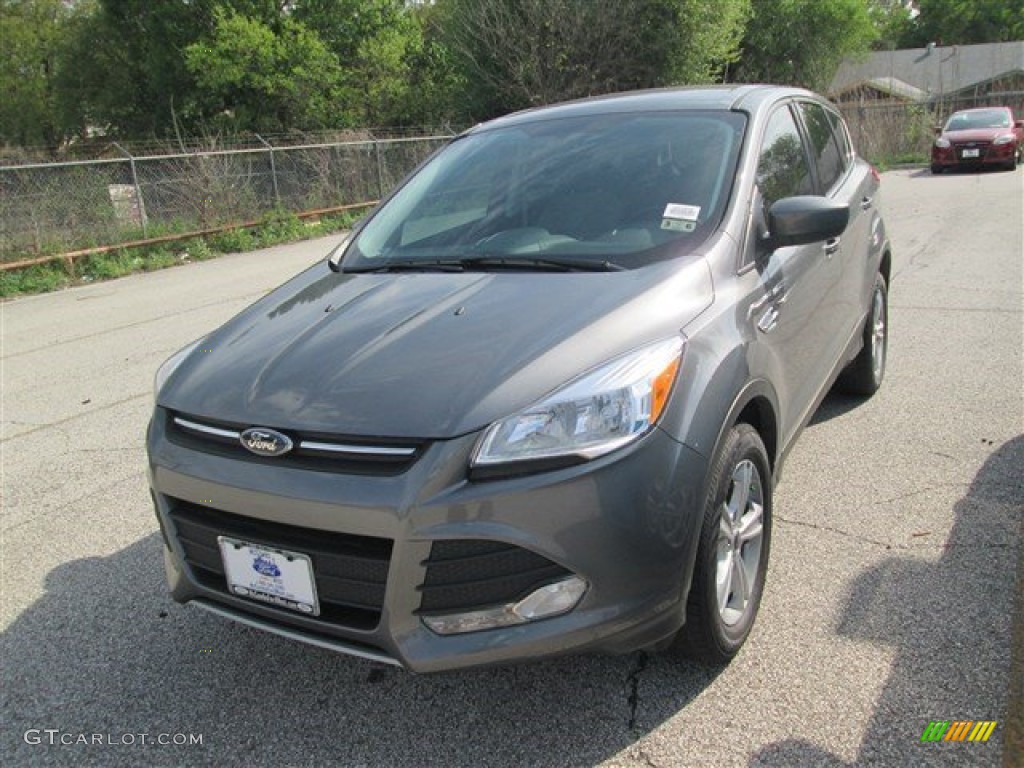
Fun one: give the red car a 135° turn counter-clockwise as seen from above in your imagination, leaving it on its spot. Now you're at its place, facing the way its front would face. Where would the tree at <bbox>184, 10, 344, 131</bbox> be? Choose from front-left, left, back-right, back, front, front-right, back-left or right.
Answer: back-left

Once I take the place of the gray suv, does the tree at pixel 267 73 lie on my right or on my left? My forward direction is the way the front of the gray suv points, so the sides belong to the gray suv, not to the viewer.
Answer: on my right

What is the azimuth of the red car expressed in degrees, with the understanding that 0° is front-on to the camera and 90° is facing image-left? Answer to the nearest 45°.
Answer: approximately 0°

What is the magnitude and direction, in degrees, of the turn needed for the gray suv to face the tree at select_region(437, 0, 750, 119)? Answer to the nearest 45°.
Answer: approximately 135° to its right

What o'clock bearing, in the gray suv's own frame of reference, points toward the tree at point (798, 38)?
The tree is roughly at 5 o'clock from the gray suv.

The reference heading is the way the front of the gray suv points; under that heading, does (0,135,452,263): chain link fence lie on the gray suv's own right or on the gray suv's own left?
on the gray suv's own right

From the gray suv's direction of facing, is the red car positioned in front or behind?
behind

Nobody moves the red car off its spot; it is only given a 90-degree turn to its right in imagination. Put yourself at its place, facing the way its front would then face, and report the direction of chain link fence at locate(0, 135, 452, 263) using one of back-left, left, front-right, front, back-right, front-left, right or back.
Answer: front-left

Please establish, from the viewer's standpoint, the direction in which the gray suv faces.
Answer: facing the viewer and to the left of the viewer

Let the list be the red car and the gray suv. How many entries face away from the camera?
0
